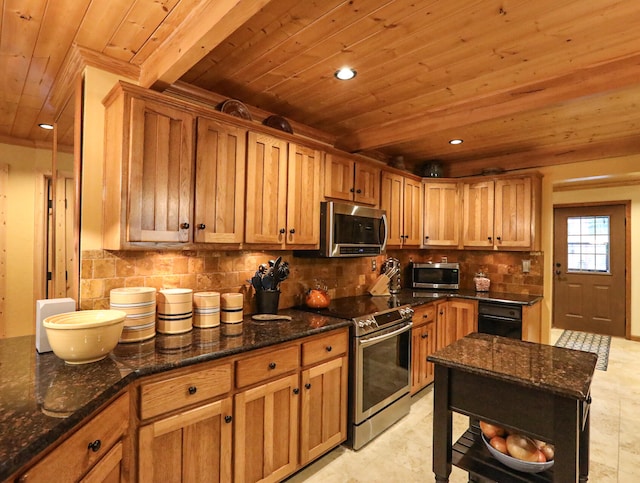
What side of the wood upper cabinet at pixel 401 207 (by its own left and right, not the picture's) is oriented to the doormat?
left

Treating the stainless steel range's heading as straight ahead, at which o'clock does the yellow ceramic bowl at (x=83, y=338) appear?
The yellow ceramic bowl is roughly at 3 o'clock from the stainless steel range.

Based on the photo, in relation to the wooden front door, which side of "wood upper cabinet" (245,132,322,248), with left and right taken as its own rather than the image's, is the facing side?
left

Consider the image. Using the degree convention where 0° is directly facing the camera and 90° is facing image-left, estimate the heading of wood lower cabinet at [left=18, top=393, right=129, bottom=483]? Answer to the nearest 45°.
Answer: approximately 315°

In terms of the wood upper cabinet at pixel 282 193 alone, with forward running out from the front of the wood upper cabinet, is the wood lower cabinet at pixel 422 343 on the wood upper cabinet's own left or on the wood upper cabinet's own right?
on the wood upper cabinet's own left
